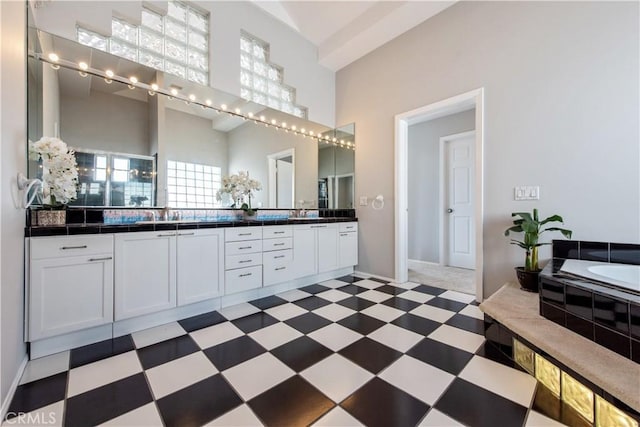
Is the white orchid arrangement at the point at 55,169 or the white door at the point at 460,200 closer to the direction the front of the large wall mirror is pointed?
the white door

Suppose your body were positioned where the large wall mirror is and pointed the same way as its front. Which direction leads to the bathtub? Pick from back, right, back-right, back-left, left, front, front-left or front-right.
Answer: front

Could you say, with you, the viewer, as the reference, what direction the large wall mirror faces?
facing the viewer and to the right of the viewer

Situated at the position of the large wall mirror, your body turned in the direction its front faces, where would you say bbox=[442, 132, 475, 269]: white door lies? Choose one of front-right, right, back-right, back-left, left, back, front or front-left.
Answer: front-left

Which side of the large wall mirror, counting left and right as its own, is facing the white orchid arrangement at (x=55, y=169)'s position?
right

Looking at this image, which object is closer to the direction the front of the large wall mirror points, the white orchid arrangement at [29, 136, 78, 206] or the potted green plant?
the potted green plant
